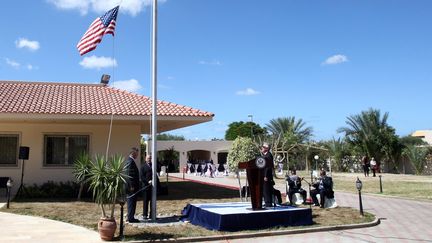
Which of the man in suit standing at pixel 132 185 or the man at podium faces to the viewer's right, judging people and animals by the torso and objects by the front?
the man in suit standing

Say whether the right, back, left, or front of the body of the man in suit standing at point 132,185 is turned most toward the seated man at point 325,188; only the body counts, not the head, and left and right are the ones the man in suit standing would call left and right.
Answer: front

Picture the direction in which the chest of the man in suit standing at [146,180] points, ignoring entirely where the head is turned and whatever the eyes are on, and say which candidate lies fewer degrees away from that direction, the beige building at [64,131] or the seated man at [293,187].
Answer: the seated man

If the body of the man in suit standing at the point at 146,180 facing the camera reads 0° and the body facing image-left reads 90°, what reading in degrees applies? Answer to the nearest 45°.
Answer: approximately 315°

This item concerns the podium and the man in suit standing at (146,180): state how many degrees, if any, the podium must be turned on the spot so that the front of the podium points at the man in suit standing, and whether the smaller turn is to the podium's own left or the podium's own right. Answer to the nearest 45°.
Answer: approximately 135° to the podium's own right

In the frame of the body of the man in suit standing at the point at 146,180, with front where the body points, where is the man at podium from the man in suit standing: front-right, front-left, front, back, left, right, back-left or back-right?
front-left

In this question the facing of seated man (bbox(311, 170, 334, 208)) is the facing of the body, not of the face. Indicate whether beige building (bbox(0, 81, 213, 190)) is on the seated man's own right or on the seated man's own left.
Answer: on the seated man's own right

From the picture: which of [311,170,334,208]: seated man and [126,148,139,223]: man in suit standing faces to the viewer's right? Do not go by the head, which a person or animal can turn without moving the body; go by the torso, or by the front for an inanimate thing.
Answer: the man in suit standing

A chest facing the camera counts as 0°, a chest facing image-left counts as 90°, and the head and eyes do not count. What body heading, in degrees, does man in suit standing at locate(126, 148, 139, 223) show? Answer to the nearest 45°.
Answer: approximately 270°

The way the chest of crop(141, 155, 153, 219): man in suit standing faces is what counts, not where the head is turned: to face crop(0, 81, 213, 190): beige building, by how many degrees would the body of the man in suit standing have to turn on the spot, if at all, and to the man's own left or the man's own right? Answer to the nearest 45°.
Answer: approximately 180°

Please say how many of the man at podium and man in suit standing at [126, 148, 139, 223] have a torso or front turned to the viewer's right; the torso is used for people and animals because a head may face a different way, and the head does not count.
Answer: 1
